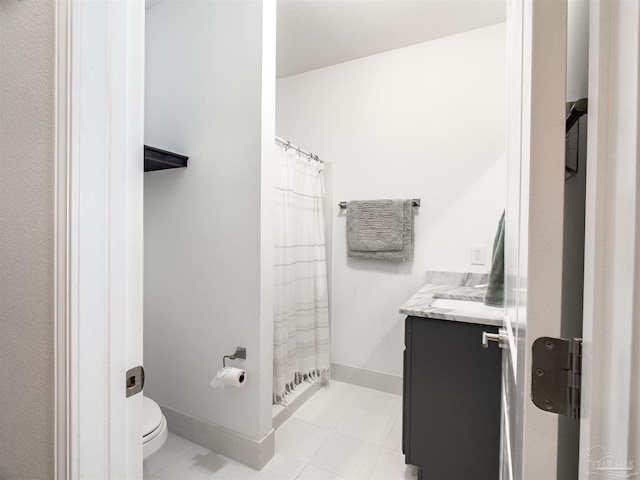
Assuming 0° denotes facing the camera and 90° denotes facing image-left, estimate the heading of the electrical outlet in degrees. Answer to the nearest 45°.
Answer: approximately 45°

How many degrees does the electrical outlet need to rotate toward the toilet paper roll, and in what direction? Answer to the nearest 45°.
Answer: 0° — it already faces it

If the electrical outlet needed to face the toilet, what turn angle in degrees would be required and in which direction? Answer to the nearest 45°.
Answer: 0° — it already faces it

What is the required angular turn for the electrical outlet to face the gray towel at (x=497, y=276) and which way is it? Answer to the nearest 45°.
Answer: approximately 45° to its left

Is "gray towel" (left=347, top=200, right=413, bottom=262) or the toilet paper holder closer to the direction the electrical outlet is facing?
the toilet paper holder
